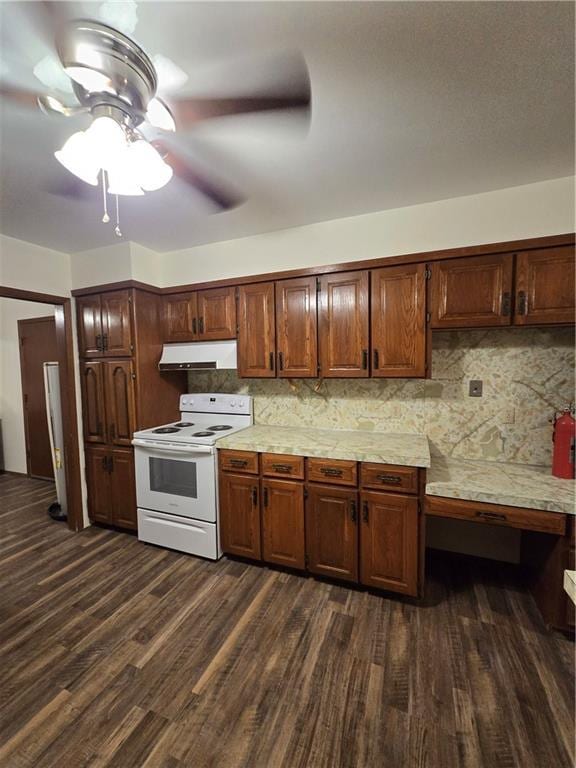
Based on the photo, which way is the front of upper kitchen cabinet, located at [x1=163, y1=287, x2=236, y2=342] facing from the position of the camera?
facing the viewer and to the left of the viewer

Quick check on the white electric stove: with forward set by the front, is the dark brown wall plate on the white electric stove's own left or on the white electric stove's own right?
on the white electric stove's own left

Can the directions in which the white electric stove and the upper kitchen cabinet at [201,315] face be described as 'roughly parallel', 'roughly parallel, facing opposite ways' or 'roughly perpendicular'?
roughly parallel

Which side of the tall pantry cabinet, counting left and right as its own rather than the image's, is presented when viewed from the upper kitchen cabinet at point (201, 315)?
left

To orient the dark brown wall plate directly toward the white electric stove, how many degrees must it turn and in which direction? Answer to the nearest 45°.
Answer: approximately 45° to its right

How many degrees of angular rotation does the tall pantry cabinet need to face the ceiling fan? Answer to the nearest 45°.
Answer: approximately 45° to its left

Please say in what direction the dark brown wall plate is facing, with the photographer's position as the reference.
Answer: facing the viewer
